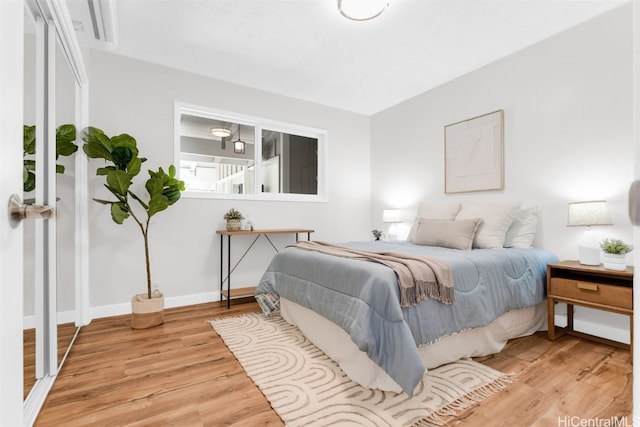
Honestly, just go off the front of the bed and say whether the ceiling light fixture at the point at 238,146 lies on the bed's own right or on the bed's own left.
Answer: on the bed's own right

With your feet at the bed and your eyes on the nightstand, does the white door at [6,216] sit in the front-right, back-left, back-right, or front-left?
back-right

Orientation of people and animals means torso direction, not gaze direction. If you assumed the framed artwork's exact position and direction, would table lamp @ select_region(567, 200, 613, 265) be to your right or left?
on your left

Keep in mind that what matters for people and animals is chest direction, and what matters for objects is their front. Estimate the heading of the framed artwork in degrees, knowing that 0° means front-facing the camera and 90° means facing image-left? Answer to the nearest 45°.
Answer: approximately 45°

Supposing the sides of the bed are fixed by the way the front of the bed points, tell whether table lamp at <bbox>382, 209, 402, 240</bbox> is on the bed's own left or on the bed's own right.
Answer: on the bed's own right

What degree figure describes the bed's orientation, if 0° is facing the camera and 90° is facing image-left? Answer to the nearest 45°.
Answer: approximately 45°

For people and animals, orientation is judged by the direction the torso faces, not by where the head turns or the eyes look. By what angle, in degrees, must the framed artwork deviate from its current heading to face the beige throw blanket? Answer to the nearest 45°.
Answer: approximately 45° to its left

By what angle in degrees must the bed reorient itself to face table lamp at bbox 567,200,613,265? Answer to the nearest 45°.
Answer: approximately 180°

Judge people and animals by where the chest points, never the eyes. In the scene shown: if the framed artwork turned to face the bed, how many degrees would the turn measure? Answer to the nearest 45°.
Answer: approximately 45° to its left
